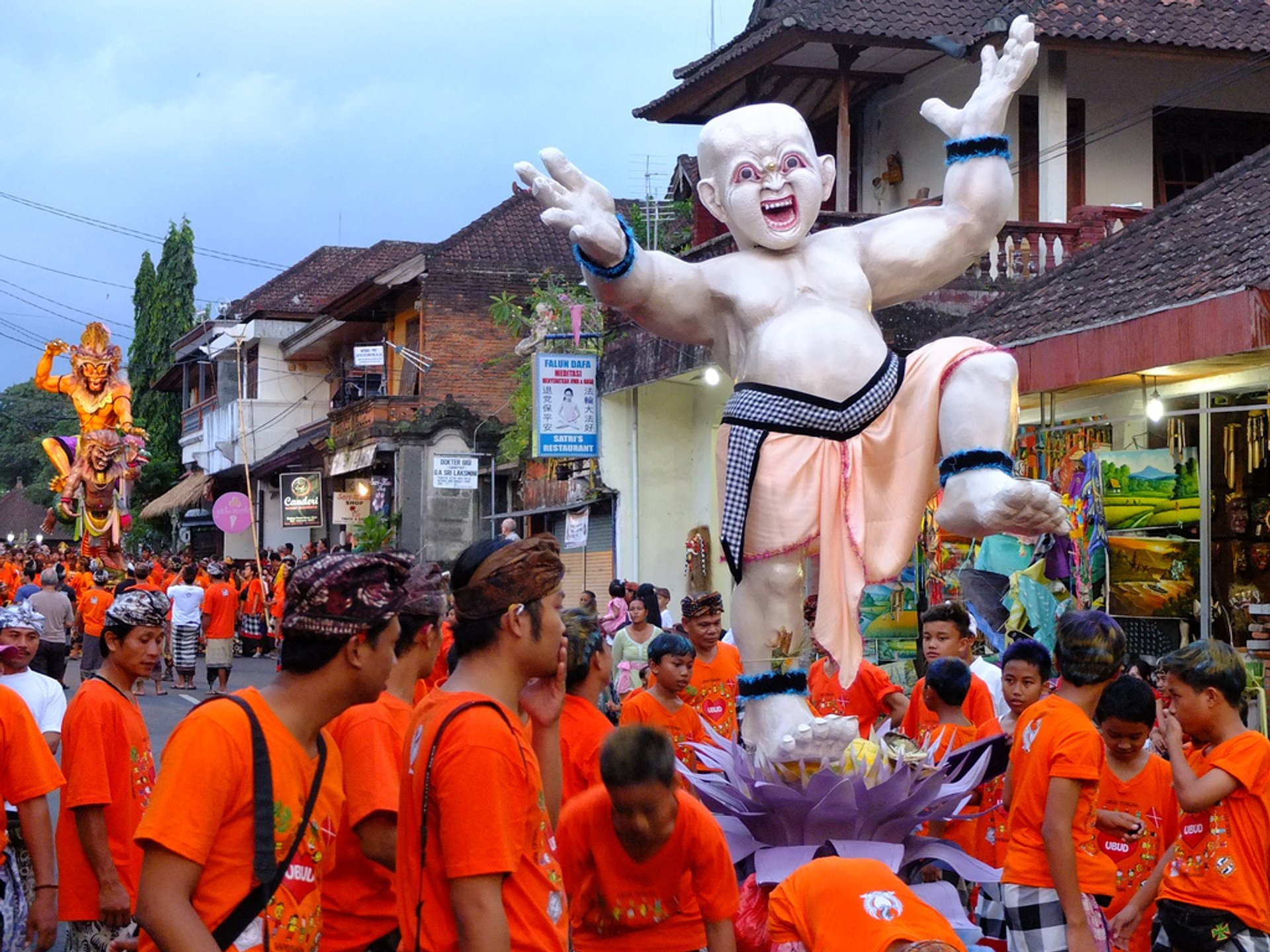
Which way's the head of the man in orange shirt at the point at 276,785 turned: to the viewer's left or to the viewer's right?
to the viewer's right

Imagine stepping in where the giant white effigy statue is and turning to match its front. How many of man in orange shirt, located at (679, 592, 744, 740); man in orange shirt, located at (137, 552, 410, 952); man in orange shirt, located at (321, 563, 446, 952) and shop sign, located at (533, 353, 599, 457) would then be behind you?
2

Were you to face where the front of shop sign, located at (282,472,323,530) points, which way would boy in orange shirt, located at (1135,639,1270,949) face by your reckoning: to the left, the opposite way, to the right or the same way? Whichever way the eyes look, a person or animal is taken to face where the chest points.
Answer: to the right

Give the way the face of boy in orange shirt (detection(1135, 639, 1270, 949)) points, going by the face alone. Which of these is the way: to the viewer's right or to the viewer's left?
to the viewer's left

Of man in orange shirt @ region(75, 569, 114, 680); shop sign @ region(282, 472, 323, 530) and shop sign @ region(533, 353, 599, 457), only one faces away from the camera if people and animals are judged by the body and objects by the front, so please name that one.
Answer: the man in orange shirt

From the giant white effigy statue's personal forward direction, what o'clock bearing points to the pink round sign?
The pink round sign is roughly at 5 o'clock from the giant white effigy statue.
